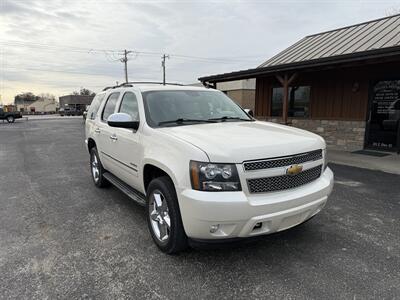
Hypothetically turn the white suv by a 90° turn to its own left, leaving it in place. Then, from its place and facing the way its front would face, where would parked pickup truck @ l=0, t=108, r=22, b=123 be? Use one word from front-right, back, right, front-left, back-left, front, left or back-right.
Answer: left

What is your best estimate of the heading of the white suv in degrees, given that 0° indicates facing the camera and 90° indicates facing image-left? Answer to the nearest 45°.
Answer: approximately 315°
